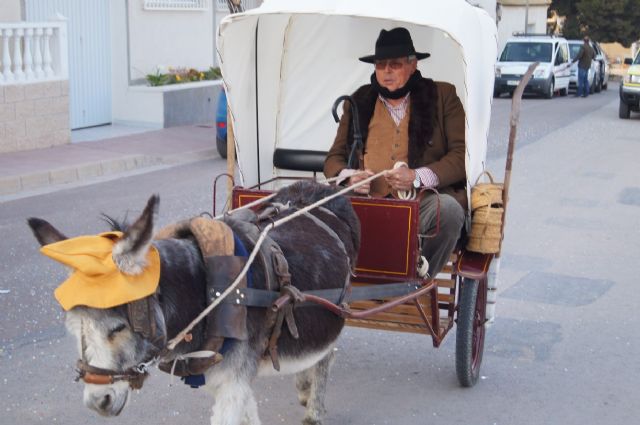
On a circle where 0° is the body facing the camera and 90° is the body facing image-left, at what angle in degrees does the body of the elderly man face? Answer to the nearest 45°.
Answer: approximately 45°

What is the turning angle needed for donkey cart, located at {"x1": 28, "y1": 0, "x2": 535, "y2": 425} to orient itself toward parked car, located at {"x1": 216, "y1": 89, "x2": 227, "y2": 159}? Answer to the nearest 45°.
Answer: approximately 135° to its right

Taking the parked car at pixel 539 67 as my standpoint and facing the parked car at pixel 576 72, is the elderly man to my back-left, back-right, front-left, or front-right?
back-right

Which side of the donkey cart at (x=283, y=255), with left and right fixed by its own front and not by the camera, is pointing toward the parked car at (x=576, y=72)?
back

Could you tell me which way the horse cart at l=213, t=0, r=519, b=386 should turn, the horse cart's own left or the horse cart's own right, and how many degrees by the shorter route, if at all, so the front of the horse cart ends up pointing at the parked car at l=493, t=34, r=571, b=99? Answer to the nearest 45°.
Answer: approximately 135° to the horse cart's own right

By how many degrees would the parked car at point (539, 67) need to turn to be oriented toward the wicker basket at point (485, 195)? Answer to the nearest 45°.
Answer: approximately 45° to its left

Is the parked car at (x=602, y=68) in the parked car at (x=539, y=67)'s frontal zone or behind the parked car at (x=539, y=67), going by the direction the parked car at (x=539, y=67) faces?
behind

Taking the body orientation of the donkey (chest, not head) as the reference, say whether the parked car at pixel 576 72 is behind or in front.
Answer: behind

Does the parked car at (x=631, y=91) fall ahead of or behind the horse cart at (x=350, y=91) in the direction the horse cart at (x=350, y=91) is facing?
behind
